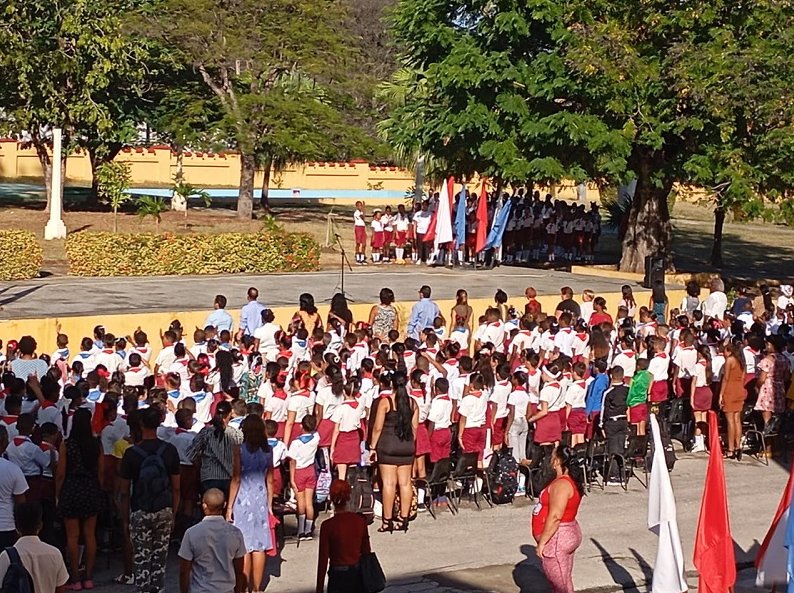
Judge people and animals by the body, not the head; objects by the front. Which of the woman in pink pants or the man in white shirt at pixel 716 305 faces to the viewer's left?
the woman in pink pants

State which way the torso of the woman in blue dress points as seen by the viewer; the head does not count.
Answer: away from the camera

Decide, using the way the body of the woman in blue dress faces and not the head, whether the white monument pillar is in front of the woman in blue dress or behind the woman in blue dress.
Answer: in front

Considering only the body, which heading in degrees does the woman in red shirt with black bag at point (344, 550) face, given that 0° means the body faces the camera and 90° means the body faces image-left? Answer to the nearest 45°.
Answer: approximately 180°

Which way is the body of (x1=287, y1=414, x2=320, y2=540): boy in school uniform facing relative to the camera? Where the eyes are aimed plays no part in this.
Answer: away from the camera

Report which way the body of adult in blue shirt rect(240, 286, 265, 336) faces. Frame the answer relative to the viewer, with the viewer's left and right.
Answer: facing away from the viewer

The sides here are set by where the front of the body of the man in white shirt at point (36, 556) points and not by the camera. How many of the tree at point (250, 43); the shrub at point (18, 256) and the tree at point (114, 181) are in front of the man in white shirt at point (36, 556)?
3

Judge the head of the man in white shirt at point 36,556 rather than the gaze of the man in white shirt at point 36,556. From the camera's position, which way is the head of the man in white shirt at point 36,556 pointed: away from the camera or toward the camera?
away from the camera

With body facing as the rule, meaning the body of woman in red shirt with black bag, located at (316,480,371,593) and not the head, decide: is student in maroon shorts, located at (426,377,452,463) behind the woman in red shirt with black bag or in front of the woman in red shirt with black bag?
in front
